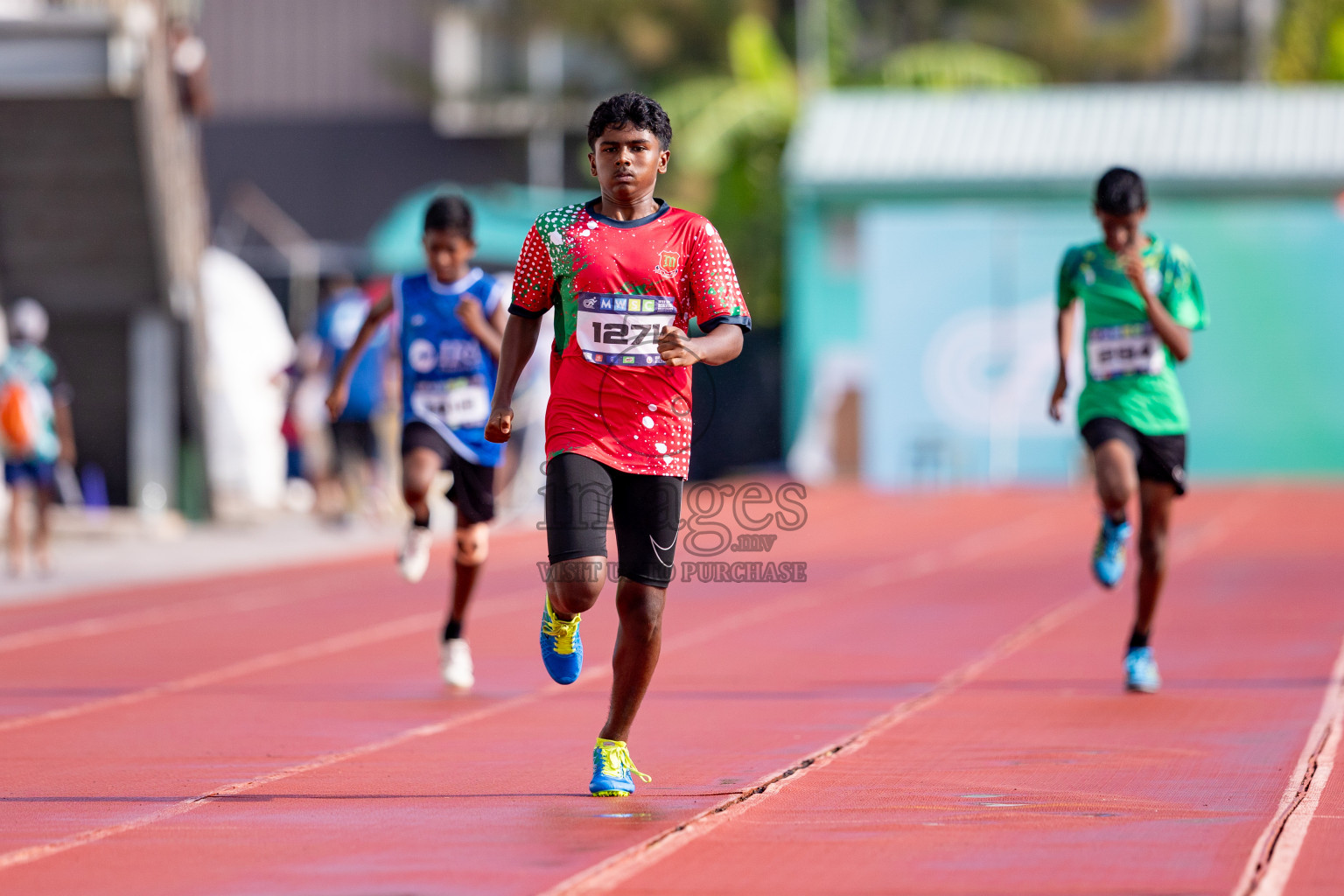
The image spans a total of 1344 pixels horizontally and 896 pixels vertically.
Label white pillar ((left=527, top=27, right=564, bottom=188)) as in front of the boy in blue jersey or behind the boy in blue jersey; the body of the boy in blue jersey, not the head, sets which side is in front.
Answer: behind

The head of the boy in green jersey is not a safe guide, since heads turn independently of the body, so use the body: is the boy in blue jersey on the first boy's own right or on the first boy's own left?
on the first boy's own right

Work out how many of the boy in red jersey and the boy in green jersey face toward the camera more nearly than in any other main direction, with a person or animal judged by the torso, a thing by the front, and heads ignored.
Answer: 2

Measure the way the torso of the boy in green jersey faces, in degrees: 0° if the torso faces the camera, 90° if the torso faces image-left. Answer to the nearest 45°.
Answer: approximately 0°

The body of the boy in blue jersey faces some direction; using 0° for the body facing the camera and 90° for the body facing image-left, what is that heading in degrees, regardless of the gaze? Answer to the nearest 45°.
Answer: approximately 0°

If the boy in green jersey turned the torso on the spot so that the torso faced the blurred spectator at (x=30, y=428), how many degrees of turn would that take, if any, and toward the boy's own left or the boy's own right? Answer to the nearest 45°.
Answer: approximately 135° to the boy's own right
